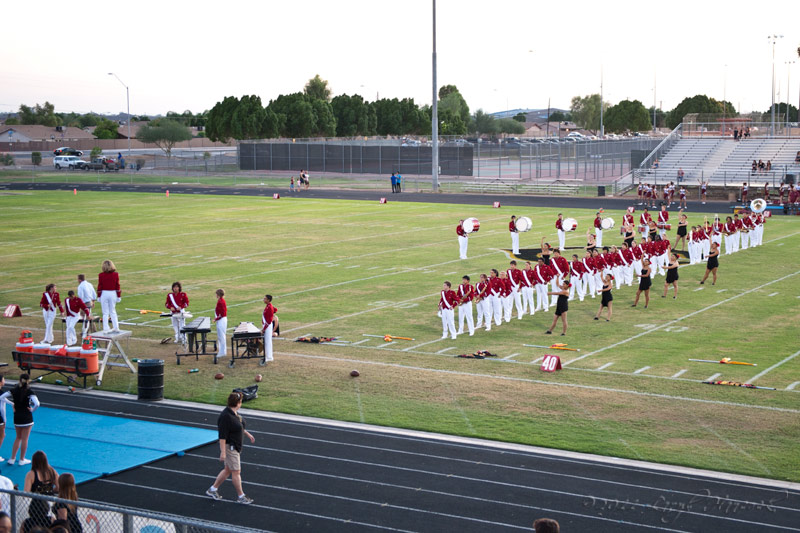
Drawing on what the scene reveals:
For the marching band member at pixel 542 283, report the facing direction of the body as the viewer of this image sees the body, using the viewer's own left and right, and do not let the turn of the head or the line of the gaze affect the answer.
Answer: facing the viewer and to the left of the viewer

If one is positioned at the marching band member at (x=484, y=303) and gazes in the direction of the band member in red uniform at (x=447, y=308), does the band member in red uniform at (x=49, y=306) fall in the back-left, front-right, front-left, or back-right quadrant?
front-right

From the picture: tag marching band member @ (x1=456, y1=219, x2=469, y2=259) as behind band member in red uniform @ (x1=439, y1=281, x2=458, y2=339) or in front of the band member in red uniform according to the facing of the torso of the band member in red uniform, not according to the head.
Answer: behind

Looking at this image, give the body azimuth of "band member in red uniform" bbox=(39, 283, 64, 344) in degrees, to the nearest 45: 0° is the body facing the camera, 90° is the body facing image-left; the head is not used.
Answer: approximately 315°

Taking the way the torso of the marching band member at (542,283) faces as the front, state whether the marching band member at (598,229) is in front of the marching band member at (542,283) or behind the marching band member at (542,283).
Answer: behind

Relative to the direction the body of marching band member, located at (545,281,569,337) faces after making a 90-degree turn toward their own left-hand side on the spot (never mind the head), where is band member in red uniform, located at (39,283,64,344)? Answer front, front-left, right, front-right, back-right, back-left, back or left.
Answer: back-right

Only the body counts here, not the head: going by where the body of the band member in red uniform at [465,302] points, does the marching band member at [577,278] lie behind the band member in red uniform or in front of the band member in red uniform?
behind

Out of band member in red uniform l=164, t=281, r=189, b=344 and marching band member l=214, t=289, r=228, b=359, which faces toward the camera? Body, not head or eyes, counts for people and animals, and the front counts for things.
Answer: the band member in red uniform

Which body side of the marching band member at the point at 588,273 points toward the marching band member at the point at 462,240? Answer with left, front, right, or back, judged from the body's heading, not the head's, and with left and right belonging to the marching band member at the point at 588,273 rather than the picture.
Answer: right

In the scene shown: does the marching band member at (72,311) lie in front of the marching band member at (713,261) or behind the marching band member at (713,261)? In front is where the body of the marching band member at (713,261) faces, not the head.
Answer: in front

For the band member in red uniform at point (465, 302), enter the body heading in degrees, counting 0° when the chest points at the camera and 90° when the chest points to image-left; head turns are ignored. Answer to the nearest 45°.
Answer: approximately 45°

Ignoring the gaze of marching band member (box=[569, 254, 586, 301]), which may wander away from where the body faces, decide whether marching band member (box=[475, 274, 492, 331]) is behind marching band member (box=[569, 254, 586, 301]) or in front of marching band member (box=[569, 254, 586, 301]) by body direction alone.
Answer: in front
